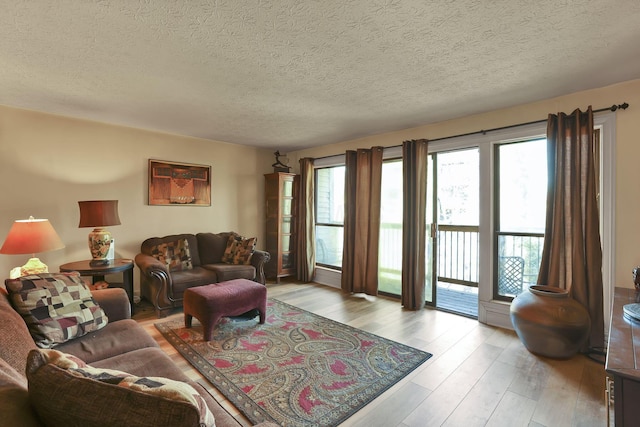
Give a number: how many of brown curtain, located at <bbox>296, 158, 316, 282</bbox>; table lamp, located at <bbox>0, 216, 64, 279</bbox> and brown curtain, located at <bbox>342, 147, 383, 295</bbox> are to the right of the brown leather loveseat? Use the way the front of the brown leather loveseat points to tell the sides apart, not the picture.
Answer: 1

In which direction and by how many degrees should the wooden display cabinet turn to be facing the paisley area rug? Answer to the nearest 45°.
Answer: approximately 45° to its right

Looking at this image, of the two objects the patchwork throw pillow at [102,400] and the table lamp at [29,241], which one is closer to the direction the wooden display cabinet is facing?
the patchwork throw pillow

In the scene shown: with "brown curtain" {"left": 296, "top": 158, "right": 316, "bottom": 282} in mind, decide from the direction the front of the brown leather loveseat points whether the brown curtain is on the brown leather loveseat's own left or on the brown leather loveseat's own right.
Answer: on the brown leather loveseat's own left

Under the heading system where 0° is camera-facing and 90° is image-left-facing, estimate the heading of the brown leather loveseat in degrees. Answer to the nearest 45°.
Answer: approximately 315°

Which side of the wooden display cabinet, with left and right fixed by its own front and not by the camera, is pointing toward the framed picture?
right

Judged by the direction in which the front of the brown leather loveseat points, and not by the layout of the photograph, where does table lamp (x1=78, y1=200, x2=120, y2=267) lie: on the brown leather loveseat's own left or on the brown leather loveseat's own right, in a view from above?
on the brown leather loveseat's own right

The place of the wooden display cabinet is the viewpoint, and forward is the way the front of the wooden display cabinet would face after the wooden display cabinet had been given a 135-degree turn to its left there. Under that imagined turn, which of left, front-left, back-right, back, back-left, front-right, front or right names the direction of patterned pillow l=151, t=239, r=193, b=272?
back-left

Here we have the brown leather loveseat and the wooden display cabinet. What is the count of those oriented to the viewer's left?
0

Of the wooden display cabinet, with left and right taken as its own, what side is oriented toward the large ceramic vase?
front

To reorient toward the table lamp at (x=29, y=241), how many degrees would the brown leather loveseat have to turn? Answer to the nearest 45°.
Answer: approximately 90° to its right
